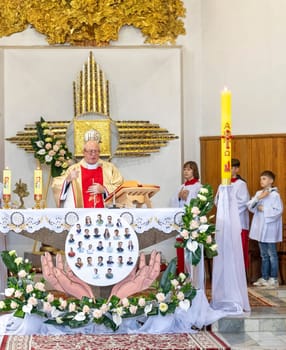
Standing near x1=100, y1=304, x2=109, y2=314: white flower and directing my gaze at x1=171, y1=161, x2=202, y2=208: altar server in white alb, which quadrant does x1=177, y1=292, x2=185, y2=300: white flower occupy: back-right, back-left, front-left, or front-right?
front-right

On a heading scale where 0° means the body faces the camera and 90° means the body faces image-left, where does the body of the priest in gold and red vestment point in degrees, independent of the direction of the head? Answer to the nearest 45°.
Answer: approximately 0°

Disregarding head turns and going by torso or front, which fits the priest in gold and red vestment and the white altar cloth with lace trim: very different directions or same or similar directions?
same or similar directions

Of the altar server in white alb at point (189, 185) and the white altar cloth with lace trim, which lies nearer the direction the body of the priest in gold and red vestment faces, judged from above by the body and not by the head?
the white altar cloth with lace trim

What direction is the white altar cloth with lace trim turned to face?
toward the camera

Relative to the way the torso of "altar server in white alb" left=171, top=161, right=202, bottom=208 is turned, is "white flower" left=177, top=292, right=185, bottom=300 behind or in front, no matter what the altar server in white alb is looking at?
in front

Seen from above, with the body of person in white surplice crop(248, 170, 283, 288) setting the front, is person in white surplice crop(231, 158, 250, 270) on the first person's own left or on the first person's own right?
on the first person's own right

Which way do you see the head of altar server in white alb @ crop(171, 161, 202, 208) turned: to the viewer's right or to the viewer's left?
to the viewer's left

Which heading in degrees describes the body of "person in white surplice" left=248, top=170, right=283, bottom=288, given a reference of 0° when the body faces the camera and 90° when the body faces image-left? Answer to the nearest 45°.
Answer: approximately 45°
